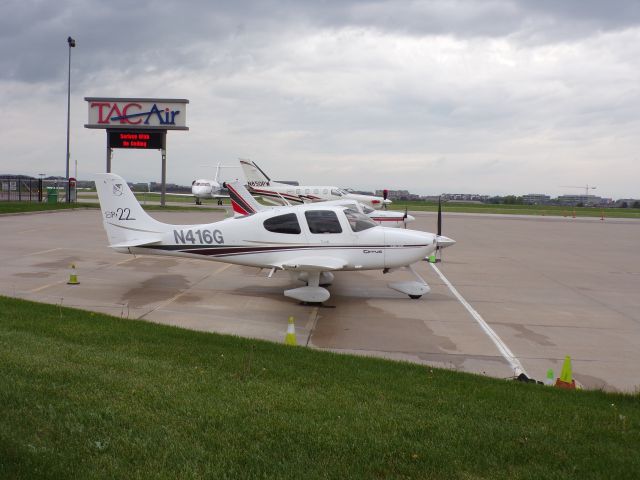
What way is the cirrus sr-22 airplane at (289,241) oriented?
to the viewer's right

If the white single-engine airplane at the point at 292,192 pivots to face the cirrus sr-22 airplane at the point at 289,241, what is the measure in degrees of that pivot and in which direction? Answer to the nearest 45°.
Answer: approximately 90° to its right

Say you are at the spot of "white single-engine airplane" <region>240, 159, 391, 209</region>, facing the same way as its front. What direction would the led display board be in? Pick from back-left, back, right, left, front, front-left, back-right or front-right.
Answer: back

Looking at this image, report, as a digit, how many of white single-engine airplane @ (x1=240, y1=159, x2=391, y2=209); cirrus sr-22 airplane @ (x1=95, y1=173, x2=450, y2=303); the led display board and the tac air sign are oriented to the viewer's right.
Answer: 2

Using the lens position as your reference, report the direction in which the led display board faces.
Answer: facing the viewer

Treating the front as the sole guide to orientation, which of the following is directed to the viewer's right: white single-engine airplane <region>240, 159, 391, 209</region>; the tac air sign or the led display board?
the white single-engine airplane

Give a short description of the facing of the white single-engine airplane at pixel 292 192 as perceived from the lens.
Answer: facing to the right of the viewer

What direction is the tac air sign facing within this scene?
toward the camera

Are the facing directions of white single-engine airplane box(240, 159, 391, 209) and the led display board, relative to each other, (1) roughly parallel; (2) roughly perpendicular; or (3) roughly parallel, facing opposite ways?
roughly perpendicular

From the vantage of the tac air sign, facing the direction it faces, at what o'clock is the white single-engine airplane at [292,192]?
The white single-engine airplane is roughly at 10 o'clock from the tac air sign.

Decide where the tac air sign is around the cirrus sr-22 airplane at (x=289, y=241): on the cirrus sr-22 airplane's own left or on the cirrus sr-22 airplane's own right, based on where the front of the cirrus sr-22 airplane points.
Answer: on the cirrus sr-22 airplane's own left

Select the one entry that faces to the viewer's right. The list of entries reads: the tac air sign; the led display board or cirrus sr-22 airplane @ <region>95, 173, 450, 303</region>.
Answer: the cirrus sr-22 airplane

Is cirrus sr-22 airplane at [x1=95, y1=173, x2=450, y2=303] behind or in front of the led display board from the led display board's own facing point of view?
in front
